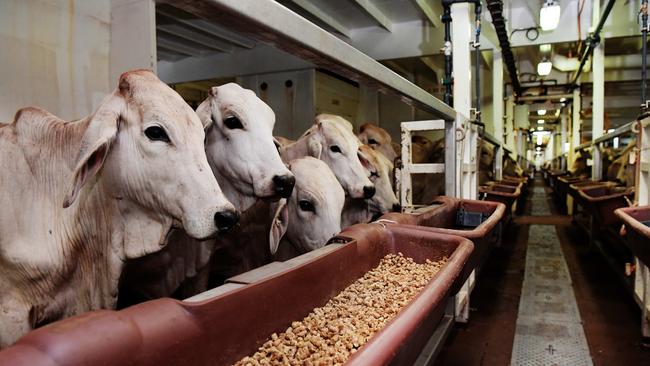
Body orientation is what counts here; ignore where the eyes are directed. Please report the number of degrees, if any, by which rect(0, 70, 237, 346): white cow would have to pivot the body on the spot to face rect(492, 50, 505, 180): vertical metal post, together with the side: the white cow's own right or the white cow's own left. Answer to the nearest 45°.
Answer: approximately 45° to the white cow's own left

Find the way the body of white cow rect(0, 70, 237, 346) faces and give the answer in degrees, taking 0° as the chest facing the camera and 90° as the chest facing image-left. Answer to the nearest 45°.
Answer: approximately 270°

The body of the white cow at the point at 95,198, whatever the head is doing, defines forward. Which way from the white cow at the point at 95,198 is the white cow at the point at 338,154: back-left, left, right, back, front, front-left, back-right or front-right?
front-left

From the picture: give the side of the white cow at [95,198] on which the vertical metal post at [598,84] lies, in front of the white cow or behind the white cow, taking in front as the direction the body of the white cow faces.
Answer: in front

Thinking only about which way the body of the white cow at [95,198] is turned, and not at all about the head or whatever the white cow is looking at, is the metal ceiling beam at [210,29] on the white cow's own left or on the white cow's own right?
on the white cow's own left

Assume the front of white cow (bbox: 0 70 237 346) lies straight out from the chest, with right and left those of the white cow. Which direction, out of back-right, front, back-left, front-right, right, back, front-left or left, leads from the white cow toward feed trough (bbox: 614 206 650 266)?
front
